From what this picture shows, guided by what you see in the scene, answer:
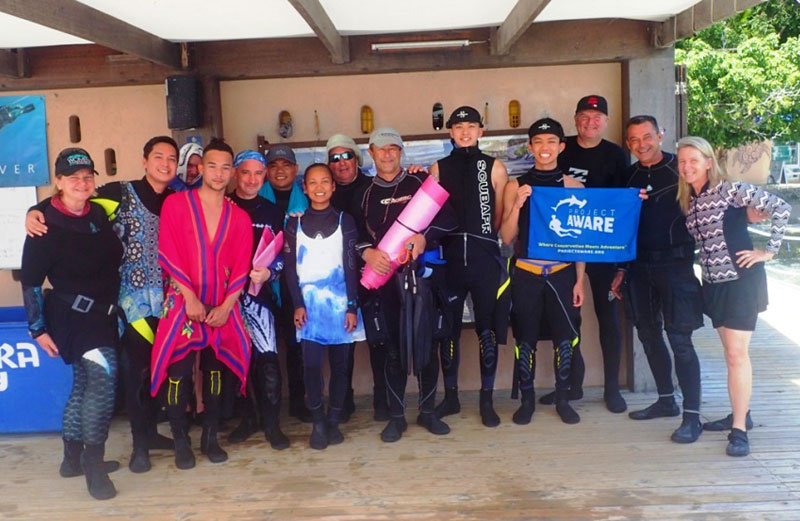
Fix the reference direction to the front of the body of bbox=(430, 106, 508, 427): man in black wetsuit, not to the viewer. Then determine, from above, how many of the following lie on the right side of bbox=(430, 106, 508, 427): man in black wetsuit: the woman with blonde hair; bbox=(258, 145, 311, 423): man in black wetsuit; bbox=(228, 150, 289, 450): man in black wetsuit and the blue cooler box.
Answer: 3

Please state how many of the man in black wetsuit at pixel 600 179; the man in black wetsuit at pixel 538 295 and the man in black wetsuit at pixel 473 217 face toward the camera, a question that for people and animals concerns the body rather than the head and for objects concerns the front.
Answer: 3

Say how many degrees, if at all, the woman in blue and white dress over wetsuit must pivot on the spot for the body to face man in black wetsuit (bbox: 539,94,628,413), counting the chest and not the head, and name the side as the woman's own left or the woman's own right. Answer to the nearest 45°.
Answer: approximately 90° to the woman's own left

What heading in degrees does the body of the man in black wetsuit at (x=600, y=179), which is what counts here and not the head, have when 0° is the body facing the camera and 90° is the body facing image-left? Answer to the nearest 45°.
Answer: approximately 0°

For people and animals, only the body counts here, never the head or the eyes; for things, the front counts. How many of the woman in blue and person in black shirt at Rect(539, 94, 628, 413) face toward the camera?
2

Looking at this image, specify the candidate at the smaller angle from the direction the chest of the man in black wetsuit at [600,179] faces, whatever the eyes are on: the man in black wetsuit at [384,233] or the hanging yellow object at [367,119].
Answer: the man in black wetsuit

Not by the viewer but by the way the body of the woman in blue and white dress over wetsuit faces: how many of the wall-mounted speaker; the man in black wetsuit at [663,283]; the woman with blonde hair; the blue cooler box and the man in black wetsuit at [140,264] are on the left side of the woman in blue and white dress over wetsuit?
2

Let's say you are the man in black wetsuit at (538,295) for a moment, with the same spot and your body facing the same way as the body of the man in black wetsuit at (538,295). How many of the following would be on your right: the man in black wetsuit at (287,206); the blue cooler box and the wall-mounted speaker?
3

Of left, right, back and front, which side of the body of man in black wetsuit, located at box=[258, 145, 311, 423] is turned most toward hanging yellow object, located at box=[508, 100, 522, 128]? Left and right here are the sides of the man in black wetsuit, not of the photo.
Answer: left

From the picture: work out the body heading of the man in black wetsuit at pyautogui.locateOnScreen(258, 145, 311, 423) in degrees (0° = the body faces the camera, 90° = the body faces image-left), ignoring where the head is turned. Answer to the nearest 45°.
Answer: approximately 0°
